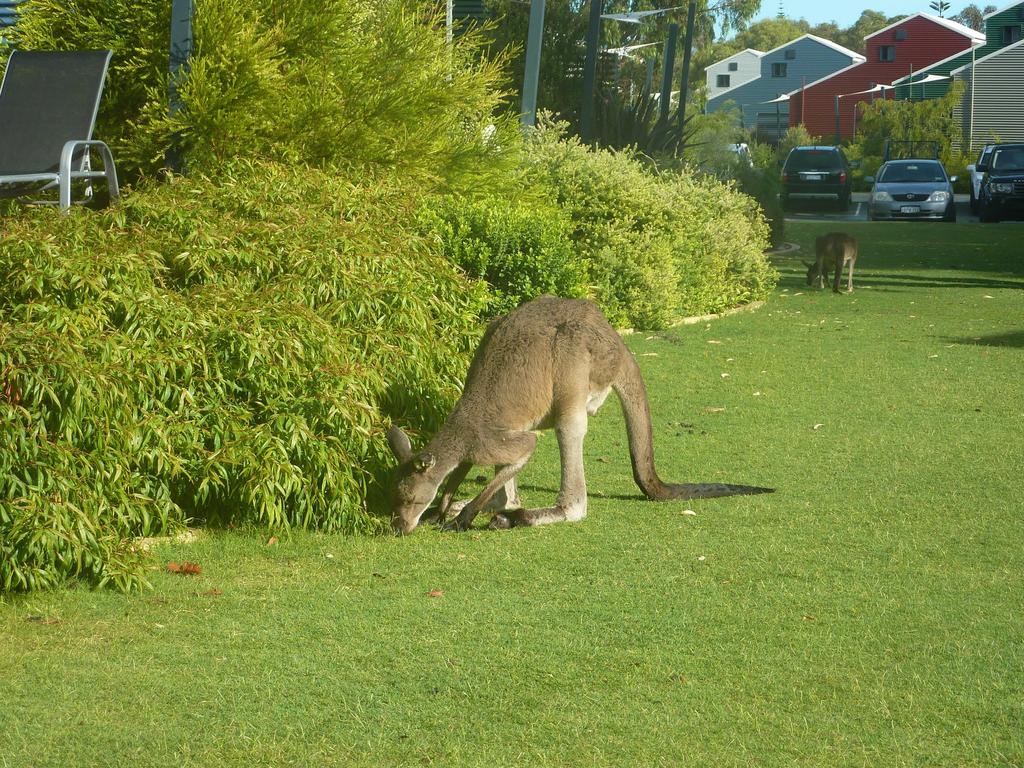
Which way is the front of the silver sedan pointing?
toward the camera

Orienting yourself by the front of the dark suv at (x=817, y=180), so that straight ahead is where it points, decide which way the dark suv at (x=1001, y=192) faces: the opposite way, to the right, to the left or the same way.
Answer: the opposite way

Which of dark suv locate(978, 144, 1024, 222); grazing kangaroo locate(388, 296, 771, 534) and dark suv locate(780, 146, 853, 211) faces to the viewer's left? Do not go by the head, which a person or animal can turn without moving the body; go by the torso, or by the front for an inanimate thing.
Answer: the grazing kangaroo

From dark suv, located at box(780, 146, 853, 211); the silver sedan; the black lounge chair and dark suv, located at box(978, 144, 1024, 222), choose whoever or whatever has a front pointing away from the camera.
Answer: dark suv, located at box(780, 146, 853, 211)

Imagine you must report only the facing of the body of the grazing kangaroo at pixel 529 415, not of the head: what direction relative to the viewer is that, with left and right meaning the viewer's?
facing to the left of the viewer

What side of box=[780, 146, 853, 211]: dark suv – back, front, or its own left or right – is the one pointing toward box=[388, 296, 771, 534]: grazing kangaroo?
back

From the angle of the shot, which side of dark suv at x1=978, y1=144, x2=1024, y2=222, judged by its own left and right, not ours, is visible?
front

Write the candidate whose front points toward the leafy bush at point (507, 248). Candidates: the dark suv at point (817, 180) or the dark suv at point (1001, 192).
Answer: the dark suv at point (1001, 192)

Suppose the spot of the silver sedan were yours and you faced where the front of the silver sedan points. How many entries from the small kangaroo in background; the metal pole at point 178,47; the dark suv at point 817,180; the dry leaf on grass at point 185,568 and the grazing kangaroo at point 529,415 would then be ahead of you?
4

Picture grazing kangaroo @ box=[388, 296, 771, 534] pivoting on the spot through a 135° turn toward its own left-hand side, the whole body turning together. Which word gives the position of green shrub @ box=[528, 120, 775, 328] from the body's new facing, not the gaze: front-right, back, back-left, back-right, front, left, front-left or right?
back-left

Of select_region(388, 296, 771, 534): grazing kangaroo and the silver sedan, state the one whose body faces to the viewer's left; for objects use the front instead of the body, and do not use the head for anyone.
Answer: the grazing kangaroo

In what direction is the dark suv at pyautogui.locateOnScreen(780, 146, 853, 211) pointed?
away from the camera

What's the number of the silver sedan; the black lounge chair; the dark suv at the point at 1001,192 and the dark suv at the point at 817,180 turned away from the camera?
1
